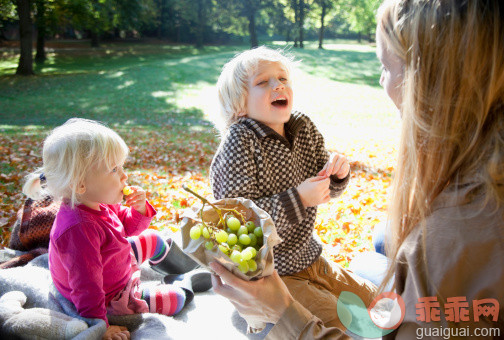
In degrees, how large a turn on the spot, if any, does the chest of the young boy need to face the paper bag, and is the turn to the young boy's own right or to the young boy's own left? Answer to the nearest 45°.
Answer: approximately 45° to the young boy's own right

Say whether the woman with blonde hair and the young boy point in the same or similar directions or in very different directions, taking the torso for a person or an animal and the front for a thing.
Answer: very different directions

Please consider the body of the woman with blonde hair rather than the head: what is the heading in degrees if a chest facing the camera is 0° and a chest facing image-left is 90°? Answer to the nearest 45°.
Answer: approximately 135°

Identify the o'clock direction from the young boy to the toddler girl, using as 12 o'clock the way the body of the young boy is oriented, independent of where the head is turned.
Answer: The toddler girl is roughly at 4 o'clock from the young boy.

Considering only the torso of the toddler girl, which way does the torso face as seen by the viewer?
to the viewer's right

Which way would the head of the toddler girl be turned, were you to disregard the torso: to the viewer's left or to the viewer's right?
to the viewer's right

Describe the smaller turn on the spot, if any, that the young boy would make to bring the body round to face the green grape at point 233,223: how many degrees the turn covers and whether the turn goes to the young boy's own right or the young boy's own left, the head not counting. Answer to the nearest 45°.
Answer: approximately 45° to the young boy's own right

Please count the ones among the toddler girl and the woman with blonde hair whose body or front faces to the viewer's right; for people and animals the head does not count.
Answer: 1
